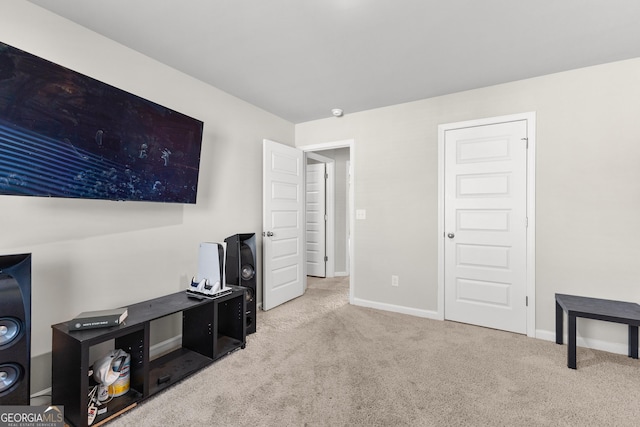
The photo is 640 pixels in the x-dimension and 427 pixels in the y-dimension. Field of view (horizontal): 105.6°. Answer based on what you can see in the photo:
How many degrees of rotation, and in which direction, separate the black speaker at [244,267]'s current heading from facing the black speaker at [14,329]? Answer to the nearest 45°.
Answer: approximately 90° to its right

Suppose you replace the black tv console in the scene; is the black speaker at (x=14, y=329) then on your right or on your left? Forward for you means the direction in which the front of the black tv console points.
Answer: on your right

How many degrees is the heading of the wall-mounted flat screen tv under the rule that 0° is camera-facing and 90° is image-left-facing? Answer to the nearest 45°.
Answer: approximately 315°

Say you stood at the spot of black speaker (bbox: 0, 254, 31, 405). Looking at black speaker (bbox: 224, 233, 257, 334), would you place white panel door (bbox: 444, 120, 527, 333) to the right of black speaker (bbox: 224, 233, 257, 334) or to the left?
right

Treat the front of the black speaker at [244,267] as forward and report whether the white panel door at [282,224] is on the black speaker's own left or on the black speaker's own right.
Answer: on the black speaker's own left

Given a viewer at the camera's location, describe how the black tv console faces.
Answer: facing the viewer and to the right of the viewer

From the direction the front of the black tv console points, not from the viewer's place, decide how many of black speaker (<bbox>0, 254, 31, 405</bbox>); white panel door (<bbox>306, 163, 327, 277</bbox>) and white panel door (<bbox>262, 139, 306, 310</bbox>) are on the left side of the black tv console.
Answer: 2

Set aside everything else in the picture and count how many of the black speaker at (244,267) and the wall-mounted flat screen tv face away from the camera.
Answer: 0

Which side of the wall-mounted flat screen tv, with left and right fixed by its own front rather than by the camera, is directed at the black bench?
front

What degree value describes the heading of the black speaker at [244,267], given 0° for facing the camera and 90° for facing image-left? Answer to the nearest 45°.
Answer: approximately 315°

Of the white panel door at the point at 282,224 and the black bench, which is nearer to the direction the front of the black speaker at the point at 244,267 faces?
the black bench

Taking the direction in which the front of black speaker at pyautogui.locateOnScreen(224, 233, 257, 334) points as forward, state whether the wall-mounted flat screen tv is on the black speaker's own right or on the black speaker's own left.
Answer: on the black speaker's own right

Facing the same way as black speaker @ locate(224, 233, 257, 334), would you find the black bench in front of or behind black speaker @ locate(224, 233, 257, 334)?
in front
